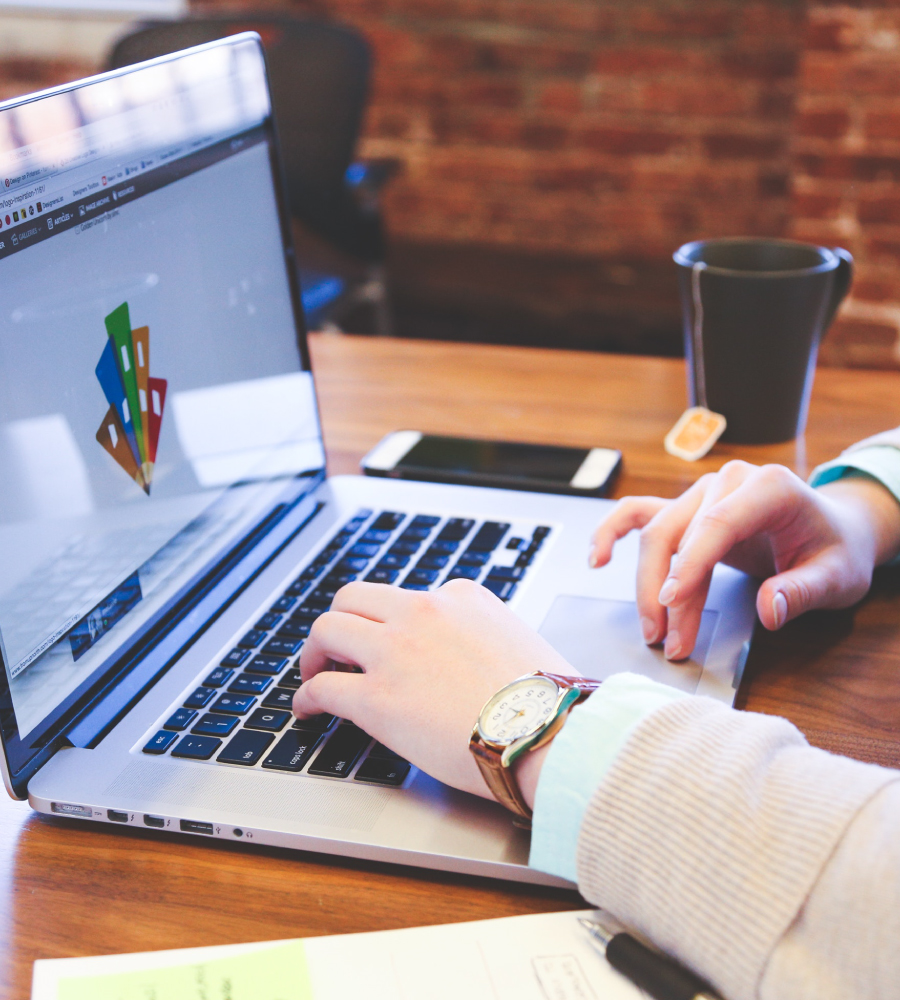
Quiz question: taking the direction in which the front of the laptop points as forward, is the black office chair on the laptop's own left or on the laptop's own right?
on the laptop's own left

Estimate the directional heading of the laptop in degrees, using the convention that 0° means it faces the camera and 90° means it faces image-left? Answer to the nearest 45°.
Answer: approximately 315°
